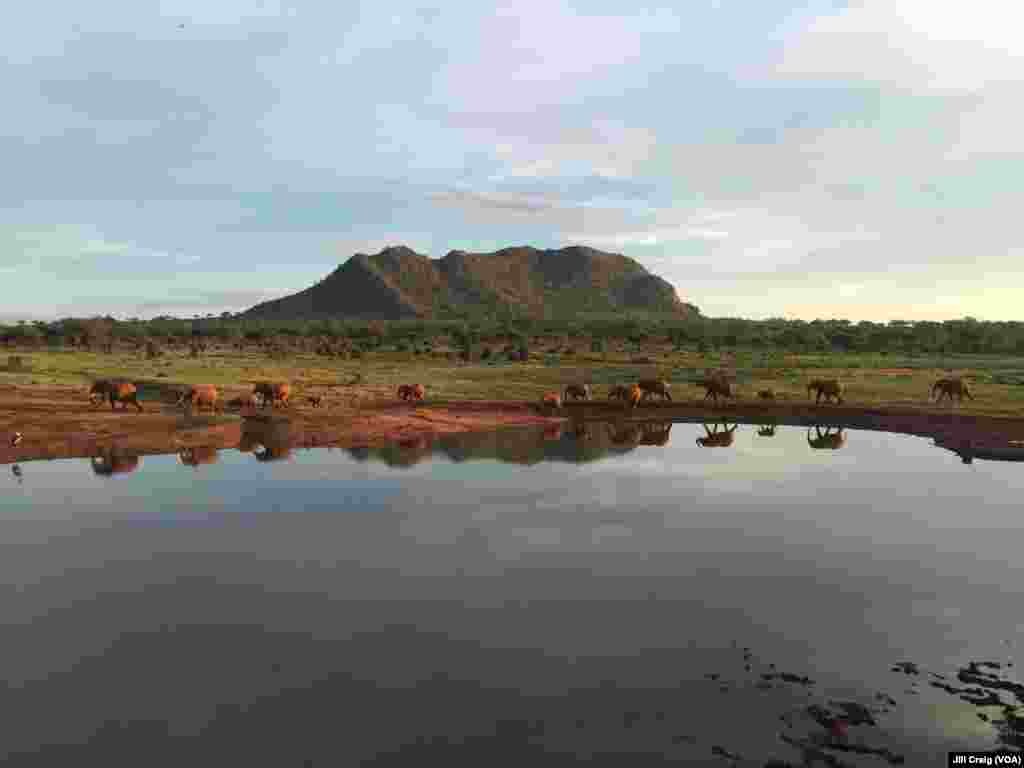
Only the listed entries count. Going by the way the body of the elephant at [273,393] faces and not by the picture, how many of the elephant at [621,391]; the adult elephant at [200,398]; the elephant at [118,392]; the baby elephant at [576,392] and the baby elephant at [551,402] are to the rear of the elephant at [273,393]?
3

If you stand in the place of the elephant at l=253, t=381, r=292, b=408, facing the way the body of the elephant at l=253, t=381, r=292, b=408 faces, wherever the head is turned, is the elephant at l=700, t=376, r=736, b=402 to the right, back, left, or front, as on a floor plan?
back

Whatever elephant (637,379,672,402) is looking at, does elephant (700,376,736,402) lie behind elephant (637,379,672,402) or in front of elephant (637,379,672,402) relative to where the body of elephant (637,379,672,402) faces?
behind

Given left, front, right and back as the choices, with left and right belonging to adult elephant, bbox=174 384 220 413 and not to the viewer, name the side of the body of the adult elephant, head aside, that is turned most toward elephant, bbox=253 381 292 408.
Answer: back

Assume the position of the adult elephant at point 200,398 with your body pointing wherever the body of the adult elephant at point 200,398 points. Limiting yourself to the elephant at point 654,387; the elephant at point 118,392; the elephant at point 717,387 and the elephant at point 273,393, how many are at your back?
3

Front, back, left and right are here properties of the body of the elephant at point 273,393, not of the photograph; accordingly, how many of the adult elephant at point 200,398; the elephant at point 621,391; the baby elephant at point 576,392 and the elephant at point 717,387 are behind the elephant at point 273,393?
3

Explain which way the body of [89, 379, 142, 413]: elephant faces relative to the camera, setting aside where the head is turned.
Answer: to the viewer's left

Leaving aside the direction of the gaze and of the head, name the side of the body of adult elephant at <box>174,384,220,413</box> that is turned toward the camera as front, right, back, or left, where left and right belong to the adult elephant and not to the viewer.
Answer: left

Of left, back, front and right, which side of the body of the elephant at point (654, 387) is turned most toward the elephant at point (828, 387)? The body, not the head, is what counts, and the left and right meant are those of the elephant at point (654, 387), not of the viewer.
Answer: back

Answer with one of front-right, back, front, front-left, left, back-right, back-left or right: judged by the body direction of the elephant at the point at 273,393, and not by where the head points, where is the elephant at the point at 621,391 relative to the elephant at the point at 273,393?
back

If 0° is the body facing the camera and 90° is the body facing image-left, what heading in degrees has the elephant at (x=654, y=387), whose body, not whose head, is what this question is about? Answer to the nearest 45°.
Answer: approximately 90°

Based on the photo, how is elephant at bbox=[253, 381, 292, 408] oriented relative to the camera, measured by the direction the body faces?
to the viewer's left

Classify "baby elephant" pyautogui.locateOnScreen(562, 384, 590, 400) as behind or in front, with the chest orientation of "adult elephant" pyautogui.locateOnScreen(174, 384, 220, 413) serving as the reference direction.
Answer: behind

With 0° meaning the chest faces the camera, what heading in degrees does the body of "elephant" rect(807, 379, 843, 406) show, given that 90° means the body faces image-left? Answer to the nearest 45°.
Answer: approximately 90°
